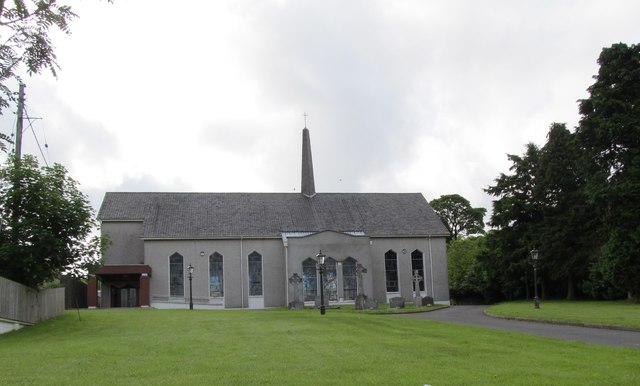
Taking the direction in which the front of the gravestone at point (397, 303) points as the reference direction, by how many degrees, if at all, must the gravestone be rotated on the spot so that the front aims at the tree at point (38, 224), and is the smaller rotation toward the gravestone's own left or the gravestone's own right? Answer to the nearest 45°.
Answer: approximately 45° to the gravestone's own right

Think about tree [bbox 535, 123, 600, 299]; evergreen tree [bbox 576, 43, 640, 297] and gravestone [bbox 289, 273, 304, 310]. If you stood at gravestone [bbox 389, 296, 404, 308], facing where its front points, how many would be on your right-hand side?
1

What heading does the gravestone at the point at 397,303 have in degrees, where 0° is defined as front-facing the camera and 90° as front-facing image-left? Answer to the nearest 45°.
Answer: approximately 0°

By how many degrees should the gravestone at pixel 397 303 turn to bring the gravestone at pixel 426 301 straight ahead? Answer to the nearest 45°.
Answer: approximately 135° to its left

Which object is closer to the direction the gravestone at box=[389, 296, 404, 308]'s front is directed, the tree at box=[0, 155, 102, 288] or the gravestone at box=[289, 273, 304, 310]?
the tree

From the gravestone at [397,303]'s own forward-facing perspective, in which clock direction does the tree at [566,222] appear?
The tree is roughly at 8 o'clock from the gravestone.

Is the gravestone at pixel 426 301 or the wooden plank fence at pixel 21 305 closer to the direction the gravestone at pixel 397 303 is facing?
the wooden plank fence

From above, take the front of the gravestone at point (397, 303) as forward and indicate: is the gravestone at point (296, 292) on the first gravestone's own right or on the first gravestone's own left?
on the first gravestone's own right

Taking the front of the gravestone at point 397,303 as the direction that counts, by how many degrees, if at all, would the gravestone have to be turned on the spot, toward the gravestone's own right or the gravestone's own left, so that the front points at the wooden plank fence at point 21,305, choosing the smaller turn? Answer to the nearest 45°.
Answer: approximately 45° to the gravestone's own right
